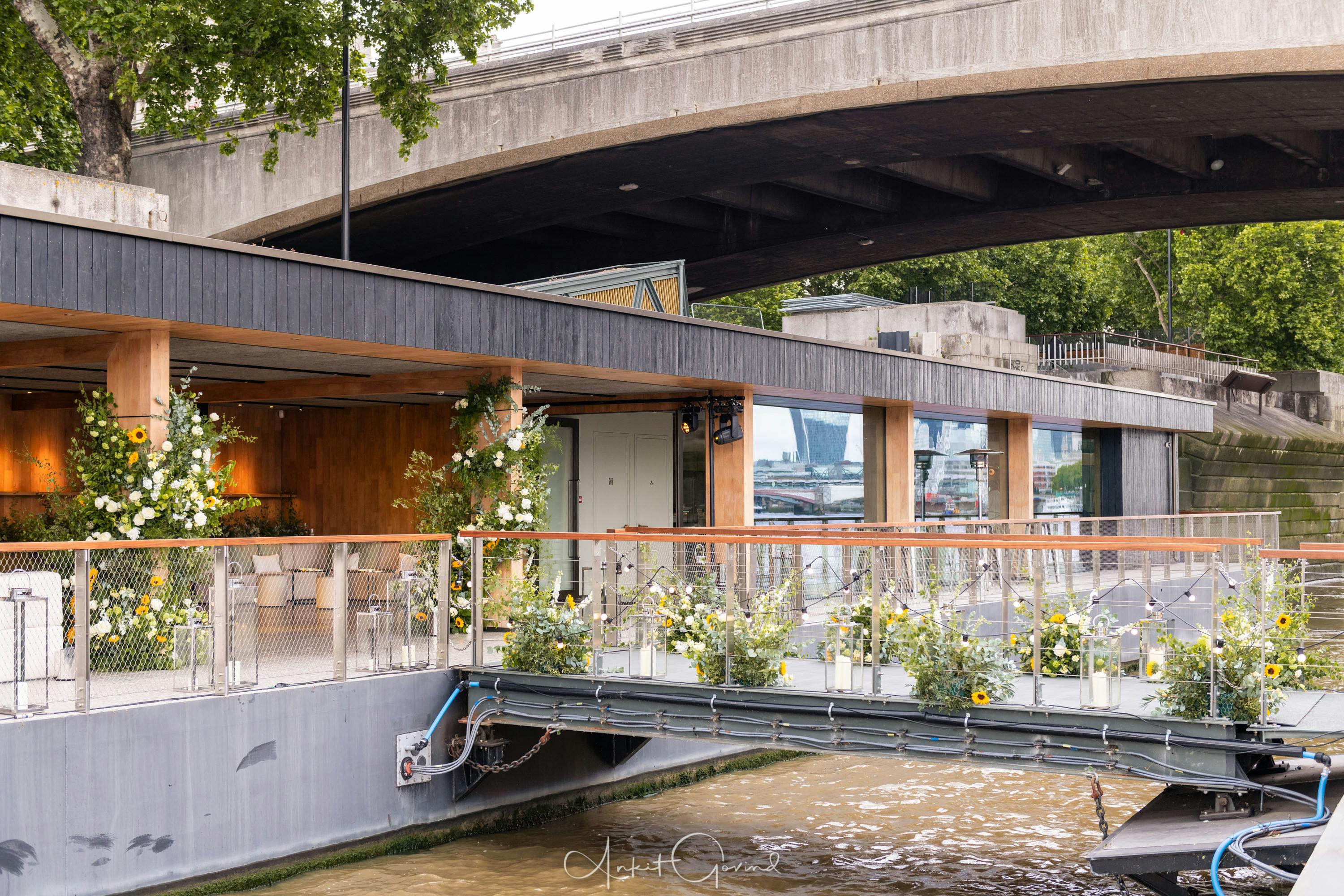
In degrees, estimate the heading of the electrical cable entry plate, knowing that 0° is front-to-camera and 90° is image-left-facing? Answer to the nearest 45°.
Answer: approximately 315°

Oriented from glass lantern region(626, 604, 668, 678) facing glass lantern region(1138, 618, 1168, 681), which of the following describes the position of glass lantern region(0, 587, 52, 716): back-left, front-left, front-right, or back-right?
back-right

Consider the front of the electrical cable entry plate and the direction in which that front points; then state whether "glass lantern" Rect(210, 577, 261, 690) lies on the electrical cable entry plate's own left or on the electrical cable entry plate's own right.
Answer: on the electrical cable entry plate's own right

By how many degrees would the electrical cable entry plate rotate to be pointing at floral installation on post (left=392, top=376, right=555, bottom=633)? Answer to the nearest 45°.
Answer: approximately 135° to its left

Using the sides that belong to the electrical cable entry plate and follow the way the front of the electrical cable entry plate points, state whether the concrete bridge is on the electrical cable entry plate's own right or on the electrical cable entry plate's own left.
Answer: on the electrical cable entry plate's own left

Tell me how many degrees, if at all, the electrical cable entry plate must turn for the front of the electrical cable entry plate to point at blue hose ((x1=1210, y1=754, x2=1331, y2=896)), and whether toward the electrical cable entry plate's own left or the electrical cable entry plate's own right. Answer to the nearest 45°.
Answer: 0° — it already faces it

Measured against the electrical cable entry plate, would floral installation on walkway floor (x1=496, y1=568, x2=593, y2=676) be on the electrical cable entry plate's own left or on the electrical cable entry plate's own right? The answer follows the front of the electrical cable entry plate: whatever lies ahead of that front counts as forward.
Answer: on the electrical cable entry plate's own left

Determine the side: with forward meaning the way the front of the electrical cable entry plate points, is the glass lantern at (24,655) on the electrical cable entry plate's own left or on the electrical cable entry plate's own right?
on the electrical cable entry plate's own right
